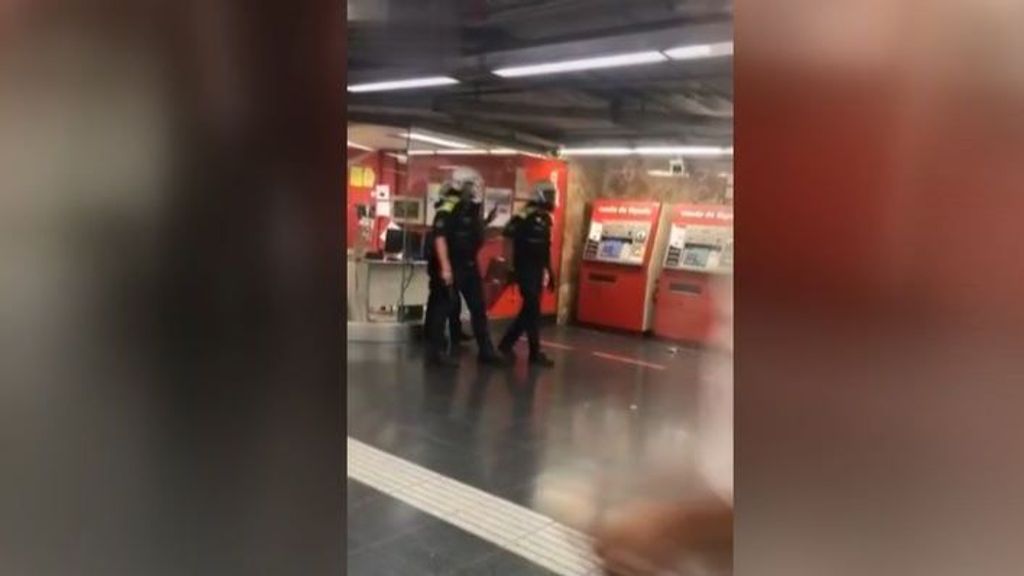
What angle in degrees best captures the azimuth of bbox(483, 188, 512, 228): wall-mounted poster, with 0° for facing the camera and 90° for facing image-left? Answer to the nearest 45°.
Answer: approximately 0°

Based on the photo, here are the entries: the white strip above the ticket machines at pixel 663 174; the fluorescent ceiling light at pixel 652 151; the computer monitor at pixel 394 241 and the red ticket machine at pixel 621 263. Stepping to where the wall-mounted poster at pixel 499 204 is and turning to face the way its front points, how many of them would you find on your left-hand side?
3

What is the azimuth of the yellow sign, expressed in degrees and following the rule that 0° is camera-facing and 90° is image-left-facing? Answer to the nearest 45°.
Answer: approximately 0°

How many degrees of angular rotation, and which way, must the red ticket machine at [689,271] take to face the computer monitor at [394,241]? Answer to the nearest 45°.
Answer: approximately 45° to its right

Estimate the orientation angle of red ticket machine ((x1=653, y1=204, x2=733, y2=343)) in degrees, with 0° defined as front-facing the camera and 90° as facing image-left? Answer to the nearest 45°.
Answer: approximately 45°
